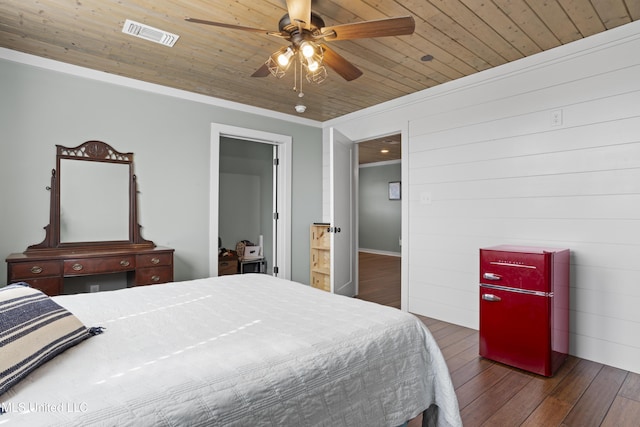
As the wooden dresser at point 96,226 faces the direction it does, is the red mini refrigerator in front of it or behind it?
in front

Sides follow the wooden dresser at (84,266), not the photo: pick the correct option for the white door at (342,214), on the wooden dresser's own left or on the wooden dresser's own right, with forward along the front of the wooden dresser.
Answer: on the wooden dresser's own left

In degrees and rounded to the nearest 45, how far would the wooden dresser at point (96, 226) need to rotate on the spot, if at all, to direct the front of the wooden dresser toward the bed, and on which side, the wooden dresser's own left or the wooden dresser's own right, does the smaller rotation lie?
0° — it already faces it

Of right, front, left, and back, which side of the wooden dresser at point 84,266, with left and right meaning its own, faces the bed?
front

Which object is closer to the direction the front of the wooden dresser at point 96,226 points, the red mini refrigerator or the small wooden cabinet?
the red mini refrigerator

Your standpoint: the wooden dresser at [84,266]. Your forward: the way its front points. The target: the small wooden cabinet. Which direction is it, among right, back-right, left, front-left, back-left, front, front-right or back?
left

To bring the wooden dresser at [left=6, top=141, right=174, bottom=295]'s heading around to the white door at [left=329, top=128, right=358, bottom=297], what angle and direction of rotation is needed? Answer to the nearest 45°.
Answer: approximately 90° to its left

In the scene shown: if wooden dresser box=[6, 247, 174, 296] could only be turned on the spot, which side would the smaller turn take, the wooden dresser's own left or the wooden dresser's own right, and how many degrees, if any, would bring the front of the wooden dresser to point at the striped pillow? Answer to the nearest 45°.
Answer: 0° — it already faces it

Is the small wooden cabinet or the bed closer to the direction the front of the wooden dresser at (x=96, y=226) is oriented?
the bed

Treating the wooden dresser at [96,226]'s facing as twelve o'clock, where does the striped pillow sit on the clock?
The striped pillow is roughly at 12 o'clock from the wooden dresser.

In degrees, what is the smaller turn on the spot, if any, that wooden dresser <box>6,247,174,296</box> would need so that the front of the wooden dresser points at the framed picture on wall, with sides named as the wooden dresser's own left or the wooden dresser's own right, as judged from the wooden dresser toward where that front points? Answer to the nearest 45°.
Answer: approximately 90° to the wooden dresser's own left

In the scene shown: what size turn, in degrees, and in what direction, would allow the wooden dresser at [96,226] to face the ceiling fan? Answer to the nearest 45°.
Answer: approximately 45° to its left

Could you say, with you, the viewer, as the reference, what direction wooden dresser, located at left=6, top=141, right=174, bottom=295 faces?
facing the viewer
